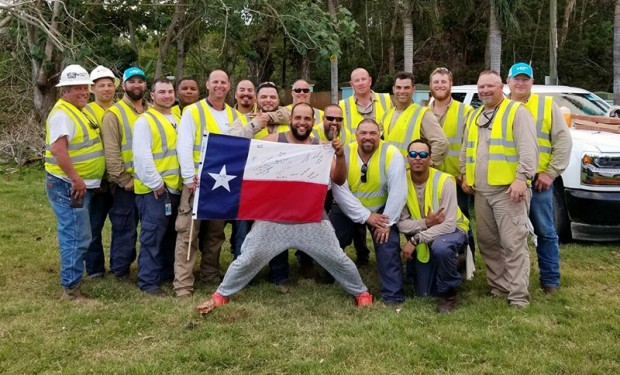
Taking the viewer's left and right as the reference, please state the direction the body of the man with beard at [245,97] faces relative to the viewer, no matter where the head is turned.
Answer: facing the viewer

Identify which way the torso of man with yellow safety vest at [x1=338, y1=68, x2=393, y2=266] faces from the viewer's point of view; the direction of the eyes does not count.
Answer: toward the camera

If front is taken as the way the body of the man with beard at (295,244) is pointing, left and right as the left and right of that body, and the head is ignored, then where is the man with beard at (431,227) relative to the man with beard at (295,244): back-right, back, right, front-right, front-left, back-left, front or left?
left

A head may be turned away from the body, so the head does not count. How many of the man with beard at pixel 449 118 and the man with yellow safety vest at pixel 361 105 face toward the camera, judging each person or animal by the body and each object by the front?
2

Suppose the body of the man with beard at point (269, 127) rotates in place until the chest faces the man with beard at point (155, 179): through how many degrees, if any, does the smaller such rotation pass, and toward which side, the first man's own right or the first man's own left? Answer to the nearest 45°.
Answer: approximately 90° to the first man's own right

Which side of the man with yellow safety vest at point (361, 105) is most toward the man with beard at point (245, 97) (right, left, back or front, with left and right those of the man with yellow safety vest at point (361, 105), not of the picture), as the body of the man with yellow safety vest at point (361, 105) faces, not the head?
right

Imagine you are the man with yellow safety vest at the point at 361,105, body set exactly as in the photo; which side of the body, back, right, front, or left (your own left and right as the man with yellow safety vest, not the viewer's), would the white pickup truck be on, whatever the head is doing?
left

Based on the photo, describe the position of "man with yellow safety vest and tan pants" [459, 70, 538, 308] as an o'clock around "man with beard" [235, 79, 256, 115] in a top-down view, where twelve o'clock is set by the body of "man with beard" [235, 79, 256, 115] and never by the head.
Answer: "man with yellow safety vest and tan pants" [459, 70, 538, 308] is roughly at 10 o'clock from "man with beard" [235, 79, 256, 115].

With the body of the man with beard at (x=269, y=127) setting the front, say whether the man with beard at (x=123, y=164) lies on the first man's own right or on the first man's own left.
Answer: on the first man's own right

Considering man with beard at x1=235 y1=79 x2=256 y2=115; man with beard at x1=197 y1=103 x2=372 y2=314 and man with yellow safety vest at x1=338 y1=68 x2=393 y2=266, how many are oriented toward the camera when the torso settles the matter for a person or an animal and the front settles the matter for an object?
3

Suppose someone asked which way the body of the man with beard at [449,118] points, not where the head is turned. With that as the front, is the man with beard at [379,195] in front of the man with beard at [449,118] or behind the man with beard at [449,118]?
in front

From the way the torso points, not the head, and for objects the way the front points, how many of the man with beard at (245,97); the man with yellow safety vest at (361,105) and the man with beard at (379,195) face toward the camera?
3
